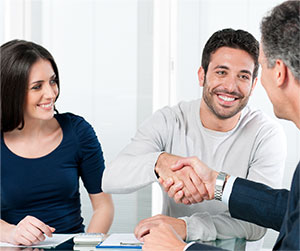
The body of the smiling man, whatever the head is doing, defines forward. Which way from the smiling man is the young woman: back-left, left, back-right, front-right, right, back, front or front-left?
right

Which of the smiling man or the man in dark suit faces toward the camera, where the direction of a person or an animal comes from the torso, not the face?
the smiling man

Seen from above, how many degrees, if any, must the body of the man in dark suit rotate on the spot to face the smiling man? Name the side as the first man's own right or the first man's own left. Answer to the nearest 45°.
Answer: approximately 45° to the first man's own right

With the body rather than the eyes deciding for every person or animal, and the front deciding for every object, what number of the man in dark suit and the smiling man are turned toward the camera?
1

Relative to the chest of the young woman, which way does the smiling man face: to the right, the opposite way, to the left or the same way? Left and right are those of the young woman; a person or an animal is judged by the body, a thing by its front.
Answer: the same way

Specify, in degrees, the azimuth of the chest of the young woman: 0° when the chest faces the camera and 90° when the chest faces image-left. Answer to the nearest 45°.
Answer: approximately 0°

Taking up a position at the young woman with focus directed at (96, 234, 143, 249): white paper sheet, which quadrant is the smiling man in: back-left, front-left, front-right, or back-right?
front-left

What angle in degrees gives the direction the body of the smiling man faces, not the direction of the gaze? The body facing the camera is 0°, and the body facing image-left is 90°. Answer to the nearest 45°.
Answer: approximately 0°

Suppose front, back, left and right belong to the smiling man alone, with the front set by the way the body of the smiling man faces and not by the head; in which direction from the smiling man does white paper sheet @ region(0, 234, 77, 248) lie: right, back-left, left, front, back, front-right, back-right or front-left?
front-right

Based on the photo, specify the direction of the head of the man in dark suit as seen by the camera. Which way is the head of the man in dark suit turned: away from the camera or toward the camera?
away from the camera

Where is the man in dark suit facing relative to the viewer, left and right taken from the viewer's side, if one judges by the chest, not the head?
facing away from the viewer and to the left of the viewer

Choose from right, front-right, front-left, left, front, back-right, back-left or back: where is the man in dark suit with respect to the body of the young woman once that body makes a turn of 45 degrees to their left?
front

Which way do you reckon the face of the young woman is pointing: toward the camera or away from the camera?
toward the camera
